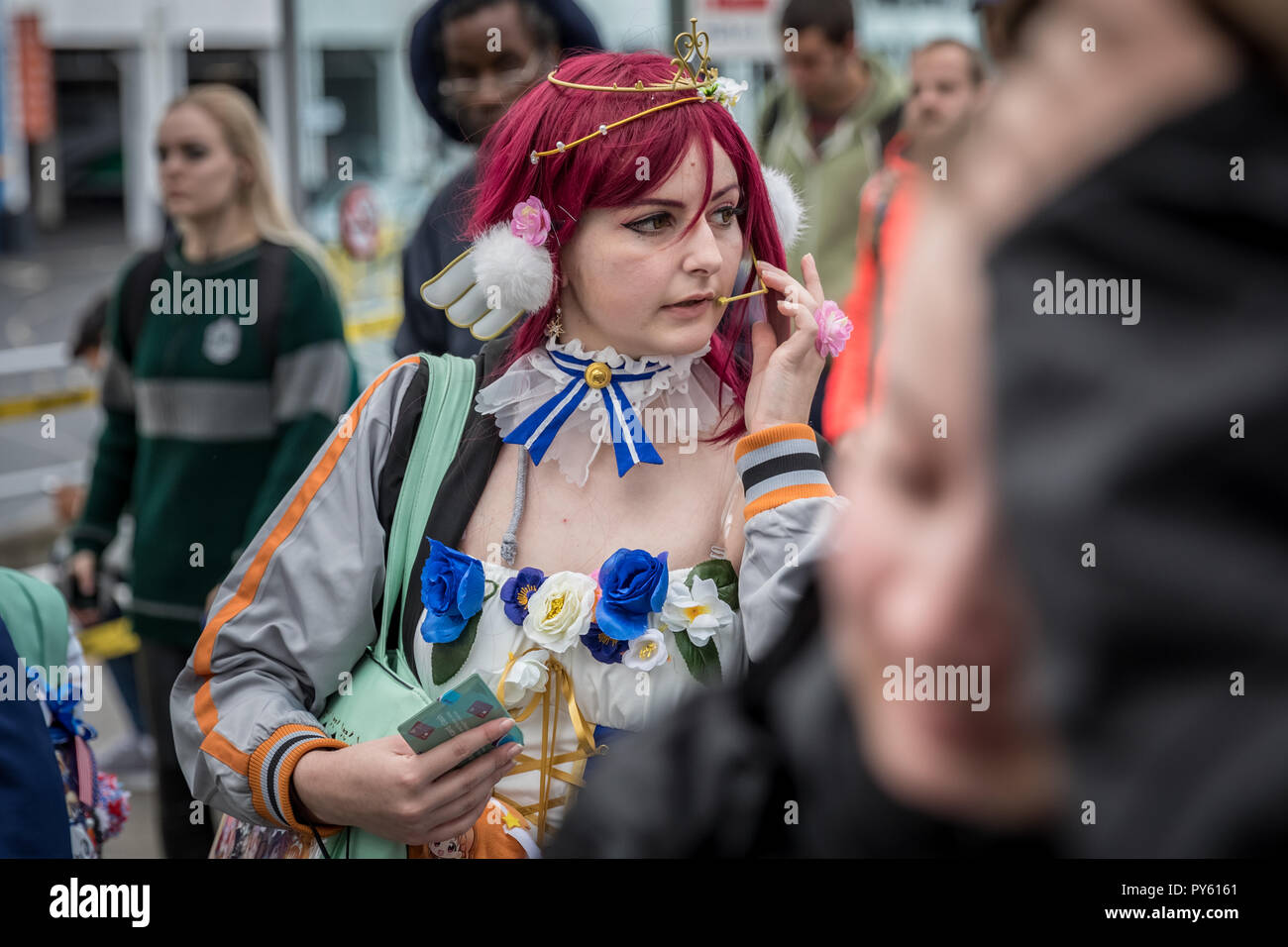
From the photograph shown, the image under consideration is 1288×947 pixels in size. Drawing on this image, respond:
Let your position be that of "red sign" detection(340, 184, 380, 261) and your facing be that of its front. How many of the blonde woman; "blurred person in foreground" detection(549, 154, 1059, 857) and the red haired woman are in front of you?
3

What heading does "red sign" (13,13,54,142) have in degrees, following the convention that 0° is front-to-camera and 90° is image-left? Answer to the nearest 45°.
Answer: approximately 0°

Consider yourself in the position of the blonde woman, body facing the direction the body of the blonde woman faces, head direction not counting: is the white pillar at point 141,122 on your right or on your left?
on your right

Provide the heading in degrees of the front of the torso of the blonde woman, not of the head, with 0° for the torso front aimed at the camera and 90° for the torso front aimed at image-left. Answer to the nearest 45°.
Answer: approximately 45°

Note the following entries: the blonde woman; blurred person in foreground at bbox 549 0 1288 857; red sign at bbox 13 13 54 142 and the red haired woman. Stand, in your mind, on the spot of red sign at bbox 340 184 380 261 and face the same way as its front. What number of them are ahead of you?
3

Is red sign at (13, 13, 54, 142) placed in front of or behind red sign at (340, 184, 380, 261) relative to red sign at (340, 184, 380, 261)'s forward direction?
behind

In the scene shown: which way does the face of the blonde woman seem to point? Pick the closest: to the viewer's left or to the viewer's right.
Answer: to the viewer's left

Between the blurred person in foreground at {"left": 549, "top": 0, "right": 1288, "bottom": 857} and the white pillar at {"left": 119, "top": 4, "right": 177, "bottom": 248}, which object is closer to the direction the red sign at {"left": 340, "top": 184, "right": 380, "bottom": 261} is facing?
the blurred person in foreground

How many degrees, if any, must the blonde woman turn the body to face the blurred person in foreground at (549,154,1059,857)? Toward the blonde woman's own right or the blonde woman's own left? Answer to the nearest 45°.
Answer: approximately 45° to the blonde woman's own left
